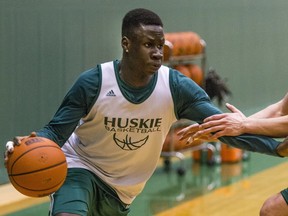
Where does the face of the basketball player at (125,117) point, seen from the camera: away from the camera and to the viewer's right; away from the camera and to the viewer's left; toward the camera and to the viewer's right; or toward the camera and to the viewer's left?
toward the camera and to the viewer's right

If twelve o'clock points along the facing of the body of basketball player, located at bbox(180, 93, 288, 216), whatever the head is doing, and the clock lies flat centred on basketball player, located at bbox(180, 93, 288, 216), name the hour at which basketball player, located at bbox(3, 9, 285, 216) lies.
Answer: basketball player, located at bbox(3, 9, 285, 216) is roughly at 12 o'clock from basketball player, located at bbox(180, 93, 288, 216).

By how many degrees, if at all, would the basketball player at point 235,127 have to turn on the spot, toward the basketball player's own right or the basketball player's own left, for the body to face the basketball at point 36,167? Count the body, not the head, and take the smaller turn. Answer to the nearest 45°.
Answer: approximately 45° to the basketball player's own left

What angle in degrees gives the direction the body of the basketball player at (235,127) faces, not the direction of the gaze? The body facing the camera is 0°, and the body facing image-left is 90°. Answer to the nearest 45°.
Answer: approximately 90°
